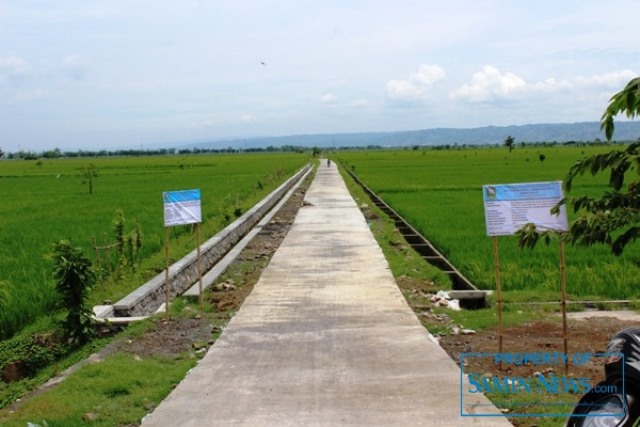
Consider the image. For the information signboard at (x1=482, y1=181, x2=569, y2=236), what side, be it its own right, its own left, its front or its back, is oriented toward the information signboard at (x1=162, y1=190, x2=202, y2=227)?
right

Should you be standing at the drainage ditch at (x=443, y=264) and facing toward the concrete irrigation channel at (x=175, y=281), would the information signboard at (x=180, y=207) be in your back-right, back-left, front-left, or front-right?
front-left

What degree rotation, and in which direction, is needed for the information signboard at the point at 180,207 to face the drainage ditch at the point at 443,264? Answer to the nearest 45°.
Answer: approximately 90° to its left

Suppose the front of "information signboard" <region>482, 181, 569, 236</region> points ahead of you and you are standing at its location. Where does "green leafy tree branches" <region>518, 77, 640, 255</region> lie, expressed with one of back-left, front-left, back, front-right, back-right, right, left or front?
front

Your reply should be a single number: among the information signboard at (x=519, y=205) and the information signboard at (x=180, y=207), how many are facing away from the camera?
0

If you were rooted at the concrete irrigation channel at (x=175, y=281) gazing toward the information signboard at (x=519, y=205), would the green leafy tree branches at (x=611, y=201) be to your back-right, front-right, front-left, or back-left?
front-right

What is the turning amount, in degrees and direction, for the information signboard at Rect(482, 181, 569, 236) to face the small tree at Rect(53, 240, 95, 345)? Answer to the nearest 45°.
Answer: approximately 90° to its right

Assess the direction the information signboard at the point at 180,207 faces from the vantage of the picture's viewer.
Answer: facing the viewer and to the right of the viewer

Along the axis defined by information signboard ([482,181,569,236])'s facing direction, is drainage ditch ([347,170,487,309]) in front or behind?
behind

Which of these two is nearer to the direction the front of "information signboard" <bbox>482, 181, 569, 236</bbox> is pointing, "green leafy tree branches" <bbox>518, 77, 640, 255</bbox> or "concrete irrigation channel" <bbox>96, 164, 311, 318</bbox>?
the green leafy tree branches

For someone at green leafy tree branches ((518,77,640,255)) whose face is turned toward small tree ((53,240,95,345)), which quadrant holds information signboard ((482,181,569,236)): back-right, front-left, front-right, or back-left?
front-right

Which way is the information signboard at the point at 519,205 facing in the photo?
toward the camera
